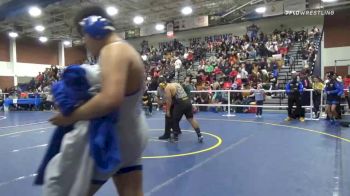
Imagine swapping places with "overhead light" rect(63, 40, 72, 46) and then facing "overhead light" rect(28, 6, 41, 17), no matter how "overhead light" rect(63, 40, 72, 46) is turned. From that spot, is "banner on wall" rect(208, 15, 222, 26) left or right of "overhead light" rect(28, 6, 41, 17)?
left

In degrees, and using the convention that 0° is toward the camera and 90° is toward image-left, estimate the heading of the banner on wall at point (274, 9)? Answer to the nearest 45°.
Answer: approximately 45°

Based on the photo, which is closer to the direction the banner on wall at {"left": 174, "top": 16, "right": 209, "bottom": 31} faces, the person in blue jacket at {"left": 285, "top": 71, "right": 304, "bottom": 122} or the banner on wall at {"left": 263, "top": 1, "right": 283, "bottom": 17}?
the person in blue jacket

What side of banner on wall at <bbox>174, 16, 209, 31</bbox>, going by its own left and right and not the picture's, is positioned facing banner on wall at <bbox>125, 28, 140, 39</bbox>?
right

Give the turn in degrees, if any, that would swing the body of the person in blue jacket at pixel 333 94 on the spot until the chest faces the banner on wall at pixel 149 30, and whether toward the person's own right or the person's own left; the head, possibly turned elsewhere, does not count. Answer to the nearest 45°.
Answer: approximately 90° to the person's own right

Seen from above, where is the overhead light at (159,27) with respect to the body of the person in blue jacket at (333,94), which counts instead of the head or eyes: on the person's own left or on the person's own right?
on the person's own right

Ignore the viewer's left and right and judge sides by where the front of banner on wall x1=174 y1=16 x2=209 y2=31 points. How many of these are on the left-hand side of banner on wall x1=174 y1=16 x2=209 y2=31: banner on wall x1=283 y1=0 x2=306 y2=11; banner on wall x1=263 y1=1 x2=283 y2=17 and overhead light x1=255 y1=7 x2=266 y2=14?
3

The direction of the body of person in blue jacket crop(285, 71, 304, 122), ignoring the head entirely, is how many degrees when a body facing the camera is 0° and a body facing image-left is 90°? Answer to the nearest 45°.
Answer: approximately 0°

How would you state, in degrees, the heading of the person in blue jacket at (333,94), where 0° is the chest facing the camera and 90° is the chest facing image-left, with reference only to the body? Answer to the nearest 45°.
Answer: approximately 45°

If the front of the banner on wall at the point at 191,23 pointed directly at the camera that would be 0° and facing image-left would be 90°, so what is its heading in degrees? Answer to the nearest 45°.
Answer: approximately 45°
